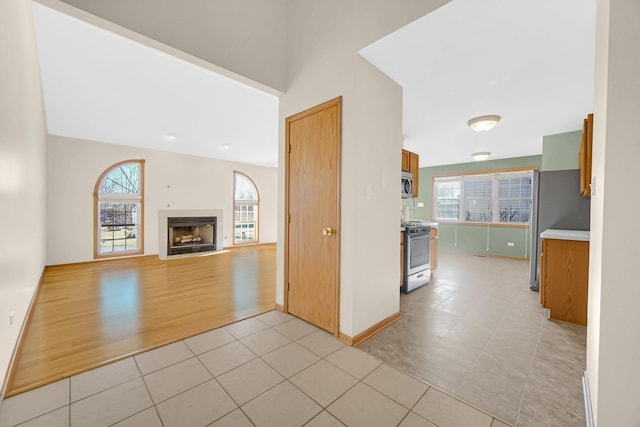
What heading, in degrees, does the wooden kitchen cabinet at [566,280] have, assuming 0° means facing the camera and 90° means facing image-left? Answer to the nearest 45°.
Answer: approximately 90°

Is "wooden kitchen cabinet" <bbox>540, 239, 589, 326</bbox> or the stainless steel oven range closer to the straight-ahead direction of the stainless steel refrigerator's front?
the stainless steel oven range

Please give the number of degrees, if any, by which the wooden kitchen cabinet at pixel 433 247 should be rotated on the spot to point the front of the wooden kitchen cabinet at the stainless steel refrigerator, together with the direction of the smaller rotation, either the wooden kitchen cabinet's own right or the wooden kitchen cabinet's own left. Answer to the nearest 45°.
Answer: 0° — it already faces it

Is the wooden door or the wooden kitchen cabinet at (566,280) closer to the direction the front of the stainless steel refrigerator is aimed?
the wooden door

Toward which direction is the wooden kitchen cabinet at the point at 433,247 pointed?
to the viewer's right

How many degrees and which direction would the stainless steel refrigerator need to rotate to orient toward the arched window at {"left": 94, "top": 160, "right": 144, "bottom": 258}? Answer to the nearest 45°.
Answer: approximately 45° to its left

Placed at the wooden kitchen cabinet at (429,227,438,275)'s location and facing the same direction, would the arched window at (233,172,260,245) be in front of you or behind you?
behind

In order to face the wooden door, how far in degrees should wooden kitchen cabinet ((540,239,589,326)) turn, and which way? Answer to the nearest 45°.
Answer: approximately 45° to its left

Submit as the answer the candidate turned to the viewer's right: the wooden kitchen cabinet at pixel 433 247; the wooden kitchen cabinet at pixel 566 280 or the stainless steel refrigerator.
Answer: the wooden kitchen cabinet at pixel 433 247

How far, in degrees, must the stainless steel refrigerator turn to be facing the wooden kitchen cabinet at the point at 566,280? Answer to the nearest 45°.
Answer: approximately 90° to its left

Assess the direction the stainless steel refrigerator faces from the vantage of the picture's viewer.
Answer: facing to the left of the viewer

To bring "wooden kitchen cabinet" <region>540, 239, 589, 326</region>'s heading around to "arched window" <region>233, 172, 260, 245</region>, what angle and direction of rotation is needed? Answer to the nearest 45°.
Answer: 0° — it already faces it

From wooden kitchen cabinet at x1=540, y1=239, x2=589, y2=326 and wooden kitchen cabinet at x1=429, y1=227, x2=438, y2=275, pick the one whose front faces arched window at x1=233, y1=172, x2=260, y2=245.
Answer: wooden kitchen cabinet at x1=540, y1=239, x2=589, y2=326
